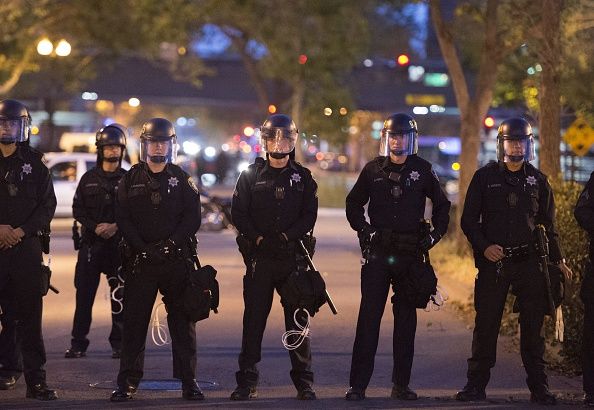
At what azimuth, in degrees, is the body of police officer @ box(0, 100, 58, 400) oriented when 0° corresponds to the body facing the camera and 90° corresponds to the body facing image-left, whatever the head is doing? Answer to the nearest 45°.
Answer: approximately 0°

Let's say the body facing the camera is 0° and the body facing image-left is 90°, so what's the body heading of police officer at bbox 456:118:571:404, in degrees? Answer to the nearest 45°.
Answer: approximately 0°

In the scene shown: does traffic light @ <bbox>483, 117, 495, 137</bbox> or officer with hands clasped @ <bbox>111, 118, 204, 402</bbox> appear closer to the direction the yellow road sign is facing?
the officer with hands clasped
